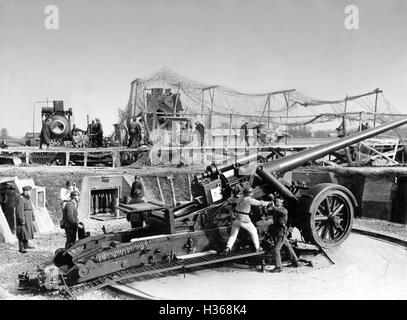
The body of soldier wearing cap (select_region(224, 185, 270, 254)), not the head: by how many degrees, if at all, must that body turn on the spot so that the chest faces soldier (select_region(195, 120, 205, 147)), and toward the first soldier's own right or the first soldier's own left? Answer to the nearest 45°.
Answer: approximately 45° to the first soldier's own left

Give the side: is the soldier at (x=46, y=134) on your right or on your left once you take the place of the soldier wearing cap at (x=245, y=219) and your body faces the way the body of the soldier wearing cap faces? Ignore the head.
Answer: on your left

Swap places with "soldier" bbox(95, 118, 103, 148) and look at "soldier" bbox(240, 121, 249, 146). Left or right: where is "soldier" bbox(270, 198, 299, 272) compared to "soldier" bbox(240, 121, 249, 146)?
right

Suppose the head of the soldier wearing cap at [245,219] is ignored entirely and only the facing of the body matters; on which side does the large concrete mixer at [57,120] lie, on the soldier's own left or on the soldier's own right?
on the soldier's own left
